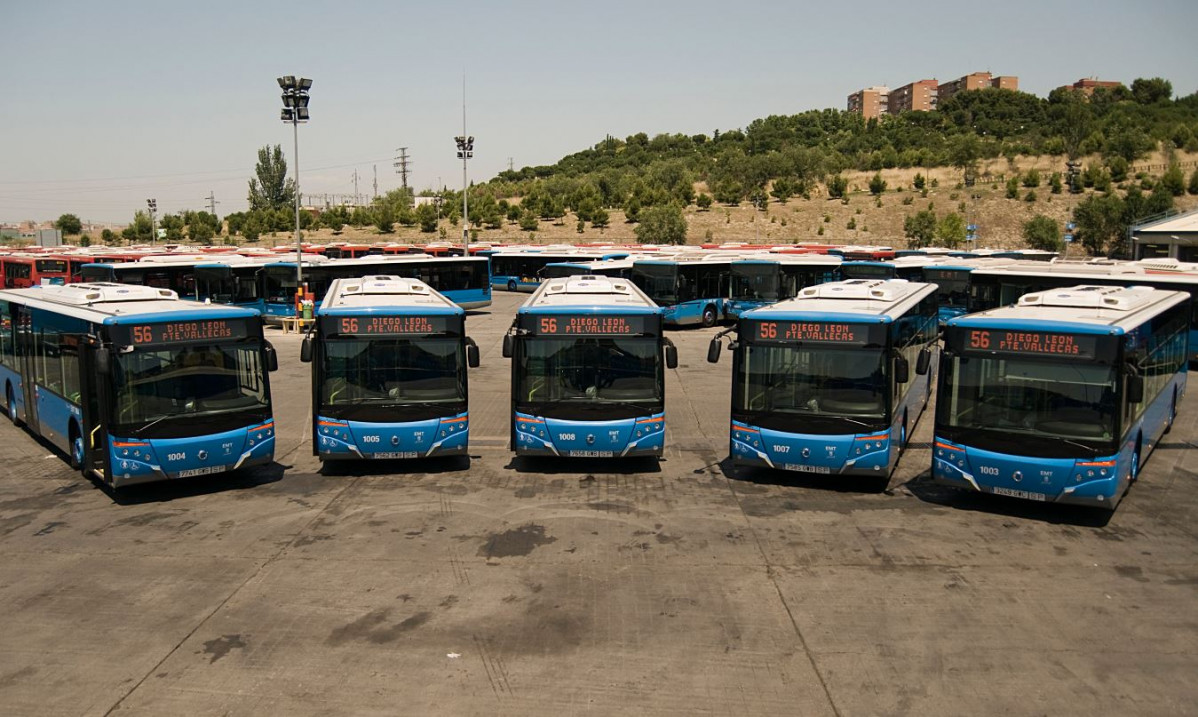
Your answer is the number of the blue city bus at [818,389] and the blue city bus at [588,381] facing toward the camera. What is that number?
2

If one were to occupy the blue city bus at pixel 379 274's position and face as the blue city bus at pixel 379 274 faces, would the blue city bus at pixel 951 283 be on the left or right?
on its left

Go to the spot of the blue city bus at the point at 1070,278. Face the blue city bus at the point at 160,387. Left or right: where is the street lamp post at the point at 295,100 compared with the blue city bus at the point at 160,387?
right

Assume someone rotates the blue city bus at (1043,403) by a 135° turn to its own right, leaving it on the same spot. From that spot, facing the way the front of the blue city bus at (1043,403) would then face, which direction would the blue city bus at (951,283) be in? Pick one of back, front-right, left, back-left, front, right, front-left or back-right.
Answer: front

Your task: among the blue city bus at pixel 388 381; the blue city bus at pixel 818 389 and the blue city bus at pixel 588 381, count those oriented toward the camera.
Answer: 3

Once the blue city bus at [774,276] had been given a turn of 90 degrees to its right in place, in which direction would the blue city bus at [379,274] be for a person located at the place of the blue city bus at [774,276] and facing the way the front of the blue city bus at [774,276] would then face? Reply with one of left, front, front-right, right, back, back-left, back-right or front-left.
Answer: front-left

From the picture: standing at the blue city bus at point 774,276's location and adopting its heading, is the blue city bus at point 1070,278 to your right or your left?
on your left

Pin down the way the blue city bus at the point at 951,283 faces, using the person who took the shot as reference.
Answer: facing the viewer and to the left of the viewer

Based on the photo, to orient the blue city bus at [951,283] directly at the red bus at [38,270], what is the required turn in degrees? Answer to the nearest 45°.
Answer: approximately 45° to its right

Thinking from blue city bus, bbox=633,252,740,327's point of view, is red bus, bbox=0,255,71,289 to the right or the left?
on its right

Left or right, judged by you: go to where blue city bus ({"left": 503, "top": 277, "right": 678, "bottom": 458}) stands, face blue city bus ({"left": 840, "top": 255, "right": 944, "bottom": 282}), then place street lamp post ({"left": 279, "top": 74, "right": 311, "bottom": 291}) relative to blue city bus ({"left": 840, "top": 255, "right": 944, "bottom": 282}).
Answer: left

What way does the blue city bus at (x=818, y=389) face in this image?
toward the camera

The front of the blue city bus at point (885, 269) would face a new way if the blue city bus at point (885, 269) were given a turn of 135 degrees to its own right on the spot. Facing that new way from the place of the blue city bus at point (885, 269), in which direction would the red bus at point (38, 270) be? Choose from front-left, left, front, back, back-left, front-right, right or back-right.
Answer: left

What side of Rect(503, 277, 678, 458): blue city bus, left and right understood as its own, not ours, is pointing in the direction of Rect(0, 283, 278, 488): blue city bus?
right
